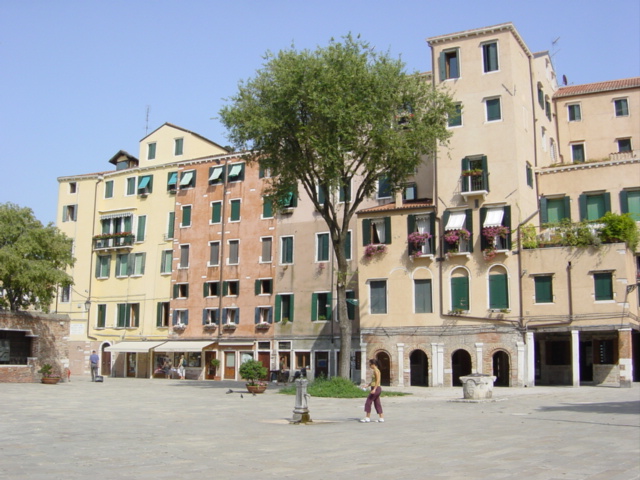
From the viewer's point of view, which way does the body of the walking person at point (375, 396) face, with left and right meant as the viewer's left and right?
facing to the left of the viewer

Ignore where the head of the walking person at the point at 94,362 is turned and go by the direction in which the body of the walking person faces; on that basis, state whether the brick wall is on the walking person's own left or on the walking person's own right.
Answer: on the walking person's own left

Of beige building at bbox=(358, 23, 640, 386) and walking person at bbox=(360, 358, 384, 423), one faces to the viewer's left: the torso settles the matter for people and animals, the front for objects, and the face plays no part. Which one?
the walking person

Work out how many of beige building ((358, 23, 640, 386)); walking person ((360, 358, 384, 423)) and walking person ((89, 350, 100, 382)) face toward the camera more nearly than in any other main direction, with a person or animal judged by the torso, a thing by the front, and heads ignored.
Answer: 1

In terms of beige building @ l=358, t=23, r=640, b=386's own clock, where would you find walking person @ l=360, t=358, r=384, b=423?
The walking person is roughly at 12 o'clock from the beige building.

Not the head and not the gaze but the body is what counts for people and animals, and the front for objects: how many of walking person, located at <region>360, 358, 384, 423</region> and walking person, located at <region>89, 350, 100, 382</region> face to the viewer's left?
1

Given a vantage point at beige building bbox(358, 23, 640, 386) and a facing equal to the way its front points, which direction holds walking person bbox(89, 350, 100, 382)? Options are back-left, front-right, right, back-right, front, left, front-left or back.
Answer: right

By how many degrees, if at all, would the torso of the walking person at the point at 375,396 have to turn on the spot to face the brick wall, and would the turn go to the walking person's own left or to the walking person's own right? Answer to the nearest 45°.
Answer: approximately 45° to the walking person's own right

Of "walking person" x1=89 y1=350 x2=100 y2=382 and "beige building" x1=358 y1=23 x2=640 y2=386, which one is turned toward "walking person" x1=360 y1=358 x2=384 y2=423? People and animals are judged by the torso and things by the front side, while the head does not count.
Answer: the beige building

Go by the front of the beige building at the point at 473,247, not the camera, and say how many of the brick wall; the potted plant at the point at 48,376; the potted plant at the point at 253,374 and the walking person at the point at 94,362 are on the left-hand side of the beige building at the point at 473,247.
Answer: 0

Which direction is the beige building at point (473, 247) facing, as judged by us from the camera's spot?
facing the viewer

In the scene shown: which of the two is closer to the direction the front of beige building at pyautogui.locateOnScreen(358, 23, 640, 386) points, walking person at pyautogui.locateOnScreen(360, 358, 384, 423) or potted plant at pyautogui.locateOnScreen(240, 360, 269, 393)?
the walking person

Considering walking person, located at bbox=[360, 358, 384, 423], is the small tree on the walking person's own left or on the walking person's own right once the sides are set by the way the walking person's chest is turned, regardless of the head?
on the walking person's own right
